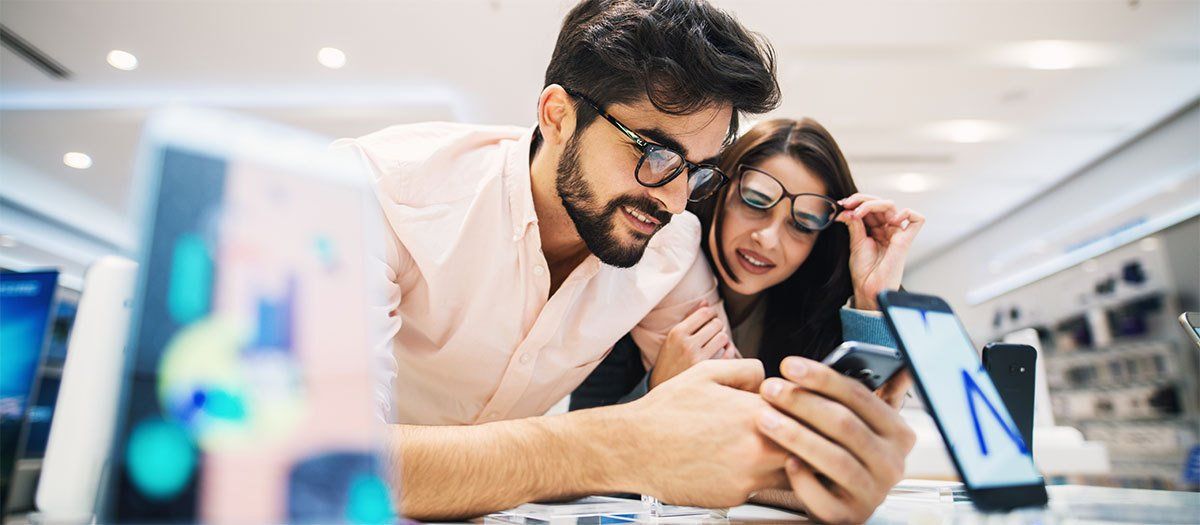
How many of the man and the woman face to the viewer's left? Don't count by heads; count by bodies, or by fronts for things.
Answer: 0

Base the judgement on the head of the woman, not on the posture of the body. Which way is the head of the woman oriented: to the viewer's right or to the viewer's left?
to the viewer's right

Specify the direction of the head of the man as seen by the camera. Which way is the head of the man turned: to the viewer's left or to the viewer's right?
to the viewer's right

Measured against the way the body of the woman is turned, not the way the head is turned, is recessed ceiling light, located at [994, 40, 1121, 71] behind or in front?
behind

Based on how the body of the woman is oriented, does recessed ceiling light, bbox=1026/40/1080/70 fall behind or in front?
behind

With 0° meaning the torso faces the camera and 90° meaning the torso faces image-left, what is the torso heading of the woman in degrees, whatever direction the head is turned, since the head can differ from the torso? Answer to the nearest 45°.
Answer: approximately 0°

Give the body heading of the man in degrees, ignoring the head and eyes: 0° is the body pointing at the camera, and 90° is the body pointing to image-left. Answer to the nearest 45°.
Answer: approximately 315°

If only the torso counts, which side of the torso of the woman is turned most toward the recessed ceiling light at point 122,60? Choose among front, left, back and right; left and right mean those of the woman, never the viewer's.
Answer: right
